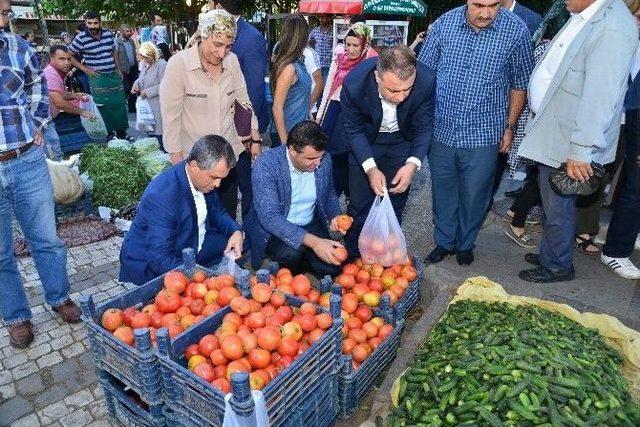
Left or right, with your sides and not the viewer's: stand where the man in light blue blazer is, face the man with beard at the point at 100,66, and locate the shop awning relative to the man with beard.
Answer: right

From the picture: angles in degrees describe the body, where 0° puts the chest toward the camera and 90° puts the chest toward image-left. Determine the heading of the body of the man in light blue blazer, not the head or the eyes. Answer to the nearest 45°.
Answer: approximately 90°

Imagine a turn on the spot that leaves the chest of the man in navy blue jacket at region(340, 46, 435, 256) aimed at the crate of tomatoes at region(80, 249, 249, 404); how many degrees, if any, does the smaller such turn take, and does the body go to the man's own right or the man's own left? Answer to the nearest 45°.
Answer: approximately 45° to the man's own right

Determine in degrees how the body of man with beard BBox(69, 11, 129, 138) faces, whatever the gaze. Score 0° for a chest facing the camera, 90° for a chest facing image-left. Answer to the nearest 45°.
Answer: approximately 0°

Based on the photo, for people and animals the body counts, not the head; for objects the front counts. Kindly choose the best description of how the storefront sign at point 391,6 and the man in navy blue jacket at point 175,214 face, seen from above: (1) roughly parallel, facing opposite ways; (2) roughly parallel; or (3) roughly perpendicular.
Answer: roughly perpendicular

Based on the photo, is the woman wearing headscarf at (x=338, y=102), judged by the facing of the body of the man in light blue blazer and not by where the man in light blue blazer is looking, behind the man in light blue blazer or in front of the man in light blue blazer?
in front

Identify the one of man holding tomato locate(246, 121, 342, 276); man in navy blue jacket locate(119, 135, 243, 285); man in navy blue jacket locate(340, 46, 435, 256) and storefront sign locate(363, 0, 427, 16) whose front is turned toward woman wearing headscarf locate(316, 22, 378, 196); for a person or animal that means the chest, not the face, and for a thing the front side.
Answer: the storefront sign

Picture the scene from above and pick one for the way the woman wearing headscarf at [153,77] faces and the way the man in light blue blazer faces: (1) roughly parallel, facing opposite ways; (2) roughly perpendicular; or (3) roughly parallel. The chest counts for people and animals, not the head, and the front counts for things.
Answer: roughly perpendicular

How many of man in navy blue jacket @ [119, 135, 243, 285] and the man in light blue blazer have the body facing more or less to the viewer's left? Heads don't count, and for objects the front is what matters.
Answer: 1

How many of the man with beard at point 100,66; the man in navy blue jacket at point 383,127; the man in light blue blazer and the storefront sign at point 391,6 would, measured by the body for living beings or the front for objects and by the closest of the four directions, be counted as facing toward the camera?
3

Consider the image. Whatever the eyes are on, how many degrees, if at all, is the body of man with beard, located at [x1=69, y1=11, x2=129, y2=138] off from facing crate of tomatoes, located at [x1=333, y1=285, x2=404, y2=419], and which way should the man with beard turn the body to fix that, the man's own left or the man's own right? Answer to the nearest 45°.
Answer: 0° — they already face it

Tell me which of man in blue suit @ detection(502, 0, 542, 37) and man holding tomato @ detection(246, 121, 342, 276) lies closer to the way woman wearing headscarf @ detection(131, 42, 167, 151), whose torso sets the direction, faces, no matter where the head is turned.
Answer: the man holding tomato

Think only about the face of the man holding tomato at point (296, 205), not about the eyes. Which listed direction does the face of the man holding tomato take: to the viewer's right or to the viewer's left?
to the viewer's right
